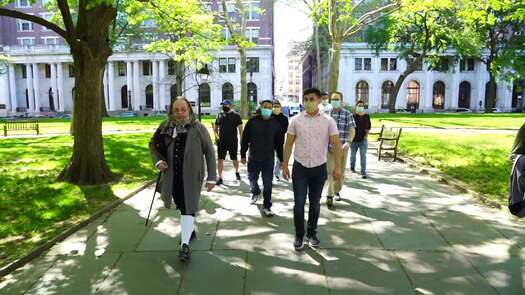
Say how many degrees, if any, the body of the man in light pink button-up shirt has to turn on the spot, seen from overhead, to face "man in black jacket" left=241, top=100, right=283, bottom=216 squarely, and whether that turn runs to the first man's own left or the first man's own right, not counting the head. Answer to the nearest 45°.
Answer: approximately 180°

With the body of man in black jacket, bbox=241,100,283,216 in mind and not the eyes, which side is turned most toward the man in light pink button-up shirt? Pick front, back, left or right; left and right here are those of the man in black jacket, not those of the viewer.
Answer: front

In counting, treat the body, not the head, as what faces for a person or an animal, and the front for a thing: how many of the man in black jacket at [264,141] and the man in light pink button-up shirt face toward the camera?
2

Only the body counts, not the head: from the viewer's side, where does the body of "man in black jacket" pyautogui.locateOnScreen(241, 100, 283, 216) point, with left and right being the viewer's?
facing the viewer
